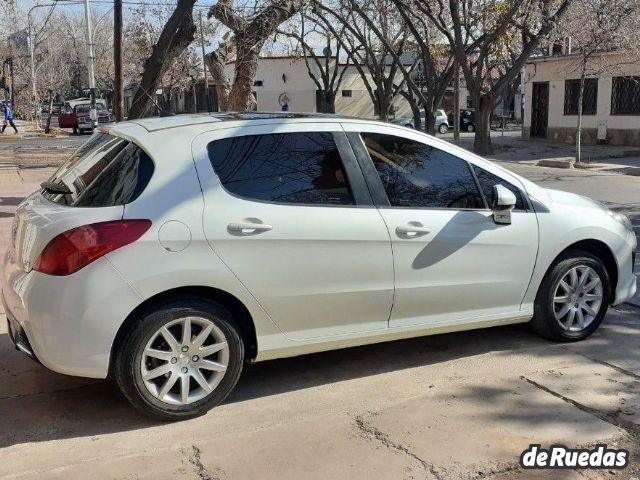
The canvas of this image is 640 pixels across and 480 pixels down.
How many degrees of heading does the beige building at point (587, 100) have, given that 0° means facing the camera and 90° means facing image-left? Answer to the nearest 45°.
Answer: approximately 45°

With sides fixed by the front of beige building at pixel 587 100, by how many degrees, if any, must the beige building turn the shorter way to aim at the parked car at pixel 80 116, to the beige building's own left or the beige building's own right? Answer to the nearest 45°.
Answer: approximately 45° to the beige building's own right

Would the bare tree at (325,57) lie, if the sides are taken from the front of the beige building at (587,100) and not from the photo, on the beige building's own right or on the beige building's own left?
on the beige building's own right
